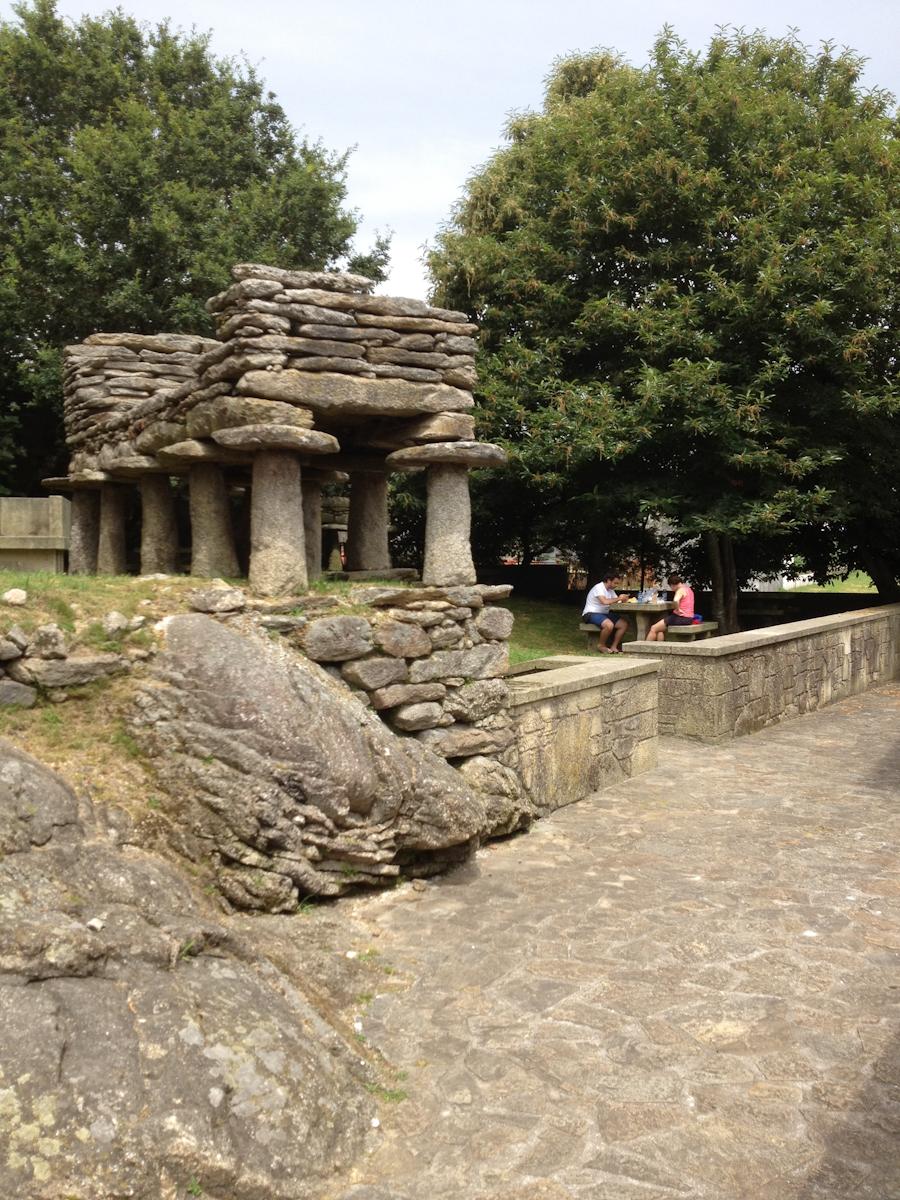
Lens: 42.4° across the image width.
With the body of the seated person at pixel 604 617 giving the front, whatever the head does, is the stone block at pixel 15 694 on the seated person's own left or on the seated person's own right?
on the seated person's own right

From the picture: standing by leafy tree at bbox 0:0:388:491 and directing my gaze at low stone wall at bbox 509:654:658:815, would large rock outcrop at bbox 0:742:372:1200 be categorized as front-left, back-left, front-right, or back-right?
front-right

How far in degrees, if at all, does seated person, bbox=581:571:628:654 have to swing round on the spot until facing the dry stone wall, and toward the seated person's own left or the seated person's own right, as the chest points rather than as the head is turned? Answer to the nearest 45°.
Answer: approximately 90° to the seated person's own right

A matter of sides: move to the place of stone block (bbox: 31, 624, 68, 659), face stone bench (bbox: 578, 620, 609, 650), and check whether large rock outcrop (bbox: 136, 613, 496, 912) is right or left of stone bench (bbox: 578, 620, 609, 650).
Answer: right

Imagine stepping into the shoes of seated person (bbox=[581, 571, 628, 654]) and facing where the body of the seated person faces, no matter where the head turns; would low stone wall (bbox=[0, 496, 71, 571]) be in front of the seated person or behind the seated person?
behind

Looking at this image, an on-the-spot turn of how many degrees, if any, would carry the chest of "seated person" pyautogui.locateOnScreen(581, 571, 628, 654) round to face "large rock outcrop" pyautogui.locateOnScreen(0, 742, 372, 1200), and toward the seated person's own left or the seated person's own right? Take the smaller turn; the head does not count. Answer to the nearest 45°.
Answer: approximately 90° to the seated person's own right

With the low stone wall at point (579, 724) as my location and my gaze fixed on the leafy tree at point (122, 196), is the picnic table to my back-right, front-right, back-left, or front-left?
front-right

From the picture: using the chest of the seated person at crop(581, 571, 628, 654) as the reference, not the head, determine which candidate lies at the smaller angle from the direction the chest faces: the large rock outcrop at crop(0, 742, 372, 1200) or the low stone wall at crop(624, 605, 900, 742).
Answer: the low stone wall

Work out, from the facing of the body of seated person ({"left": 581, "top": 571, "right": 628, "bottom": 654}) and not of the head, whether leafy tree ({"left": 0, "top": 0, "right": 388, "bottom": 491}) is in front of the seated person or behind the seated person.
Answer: behind

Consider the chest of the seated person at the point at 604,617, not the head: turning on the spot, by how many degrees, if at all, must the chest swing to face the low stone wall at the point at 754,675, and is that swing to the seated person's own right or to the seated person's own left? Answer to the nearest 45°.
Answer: approximately 45° to the seated person's own right

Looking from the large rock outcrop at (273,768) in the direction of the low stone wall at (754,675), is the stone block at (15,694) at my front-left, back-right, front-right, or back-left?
back-left

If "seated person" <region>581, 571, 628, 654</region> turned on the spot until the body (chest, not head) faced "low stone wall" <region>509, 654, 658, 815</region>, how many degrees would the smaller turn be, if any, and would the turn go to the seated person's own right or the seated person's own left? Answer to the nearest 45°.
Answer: approximately 90° to the seated person's own right

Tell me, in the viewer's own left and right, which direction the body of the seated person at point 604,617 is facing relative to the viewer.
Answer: facing to the right of the viewer
